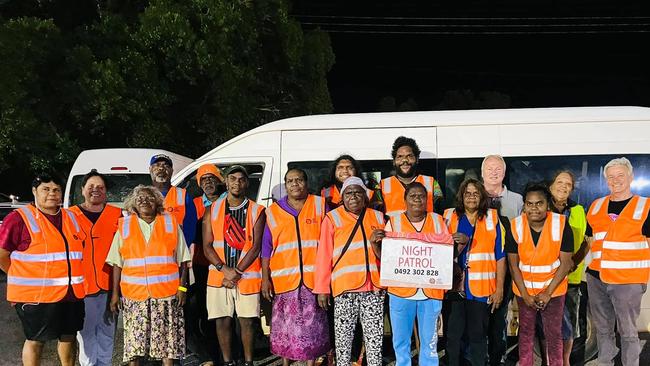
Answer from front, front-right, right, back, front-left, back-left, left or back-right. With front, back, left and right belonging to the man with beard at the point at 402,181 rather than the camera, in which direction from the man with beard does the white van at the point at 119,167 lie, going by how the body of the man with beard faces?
back-right

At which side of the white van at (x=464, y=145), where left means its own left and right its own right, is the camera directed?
left

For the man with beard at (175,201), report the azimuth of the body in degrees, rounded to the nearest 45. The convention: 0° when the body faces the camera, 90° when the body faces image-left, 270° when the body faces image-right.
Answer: approximately 0°

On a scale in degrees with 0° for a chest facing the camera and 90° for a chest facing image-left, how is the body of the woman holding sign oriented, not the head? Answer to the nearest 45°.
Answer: approximately 0°

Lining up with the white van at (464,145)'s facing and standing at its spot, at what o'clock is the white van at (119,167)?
the white van at (119,167) is roughly at 1 o'clock from the white van at (464,145).

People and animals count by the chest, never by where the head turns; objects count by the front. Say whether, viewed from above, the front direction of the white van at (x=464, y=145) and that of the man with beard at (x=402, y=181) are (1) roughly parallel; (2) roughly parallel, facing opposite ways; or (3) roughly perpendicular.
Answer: roughly perpendicular

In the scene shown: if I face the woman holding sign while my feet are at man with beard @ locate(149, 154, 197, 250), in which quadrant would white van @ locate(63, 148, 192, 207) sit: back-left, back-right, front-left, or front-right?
back-left
